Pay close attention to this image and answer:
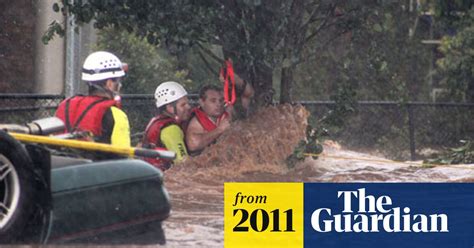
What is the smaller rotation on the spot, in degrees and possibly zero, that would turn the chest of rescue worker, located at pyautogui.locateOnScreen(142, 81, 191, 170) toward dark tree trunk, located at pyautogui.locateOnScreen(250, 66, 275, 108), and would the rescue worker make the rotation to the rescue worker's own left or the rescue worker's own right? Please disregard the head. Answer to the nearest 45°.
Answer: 0° — they already face it

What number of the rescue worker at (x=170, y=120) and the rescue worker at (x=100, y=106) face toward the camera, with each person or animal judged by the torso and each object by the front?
0

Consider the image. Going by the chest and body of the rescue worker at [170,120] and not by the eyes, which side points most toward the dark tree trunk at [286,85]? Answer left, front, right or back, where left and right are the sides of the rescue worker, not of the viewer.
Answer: front

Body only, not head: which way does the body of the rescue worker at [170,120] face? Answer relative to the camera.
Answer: to the viewer's right

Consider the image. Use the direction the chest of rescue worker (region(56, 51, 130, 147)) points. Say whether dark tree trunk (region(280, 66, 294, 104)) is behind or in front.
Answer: in front

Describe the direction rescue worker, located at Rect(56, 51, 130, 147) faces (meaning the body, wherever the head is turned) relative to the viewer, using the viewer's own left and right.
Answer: facing away from the viewer and to the right of the viewer

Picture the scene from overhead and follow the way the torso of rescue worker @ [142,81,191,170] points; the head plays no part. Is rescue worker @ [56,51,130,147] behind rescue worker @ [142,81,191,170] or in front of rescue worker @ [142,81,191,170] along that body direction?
behind
